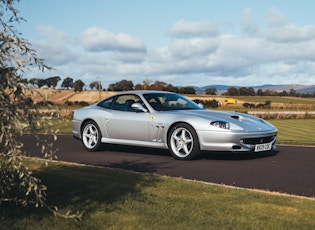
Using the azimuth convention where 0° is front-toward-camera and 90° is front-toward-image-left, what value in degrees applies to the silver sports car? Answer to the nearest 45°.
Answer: approximately 315°
